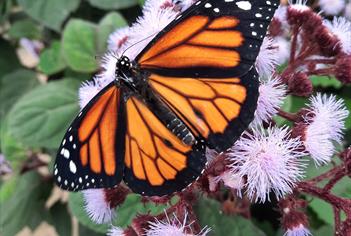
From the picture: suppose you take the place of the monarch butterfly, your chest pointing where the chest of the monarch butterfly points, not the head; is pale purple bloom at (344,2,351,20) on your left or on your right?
on your right

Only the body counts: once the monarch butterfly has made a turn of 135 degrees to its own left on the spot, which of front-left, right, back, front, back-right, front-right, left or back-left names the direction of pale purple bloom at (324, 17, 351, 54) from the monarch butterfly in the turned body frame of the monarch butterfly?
back-left

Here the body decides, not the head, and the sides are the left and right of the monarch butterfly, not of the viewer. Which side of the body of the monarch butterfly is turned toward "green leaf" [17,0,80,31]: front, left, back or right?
front

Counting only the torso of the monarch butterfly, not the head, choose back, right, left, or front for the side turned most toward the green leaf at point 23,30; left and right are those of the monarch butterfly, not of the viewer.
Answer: front

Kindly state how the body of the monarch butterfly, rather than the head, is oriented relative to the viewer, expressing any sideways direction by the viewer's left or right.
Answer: facing away from the viewer and to the left of the viewer

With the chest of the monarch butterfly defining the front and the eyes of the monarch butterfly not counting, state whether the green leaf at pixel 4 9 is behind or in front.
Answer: in front

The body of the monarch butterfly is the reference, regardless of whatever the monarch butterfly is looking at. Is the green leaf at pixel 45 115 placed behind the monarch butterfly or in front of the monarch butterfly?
in front
